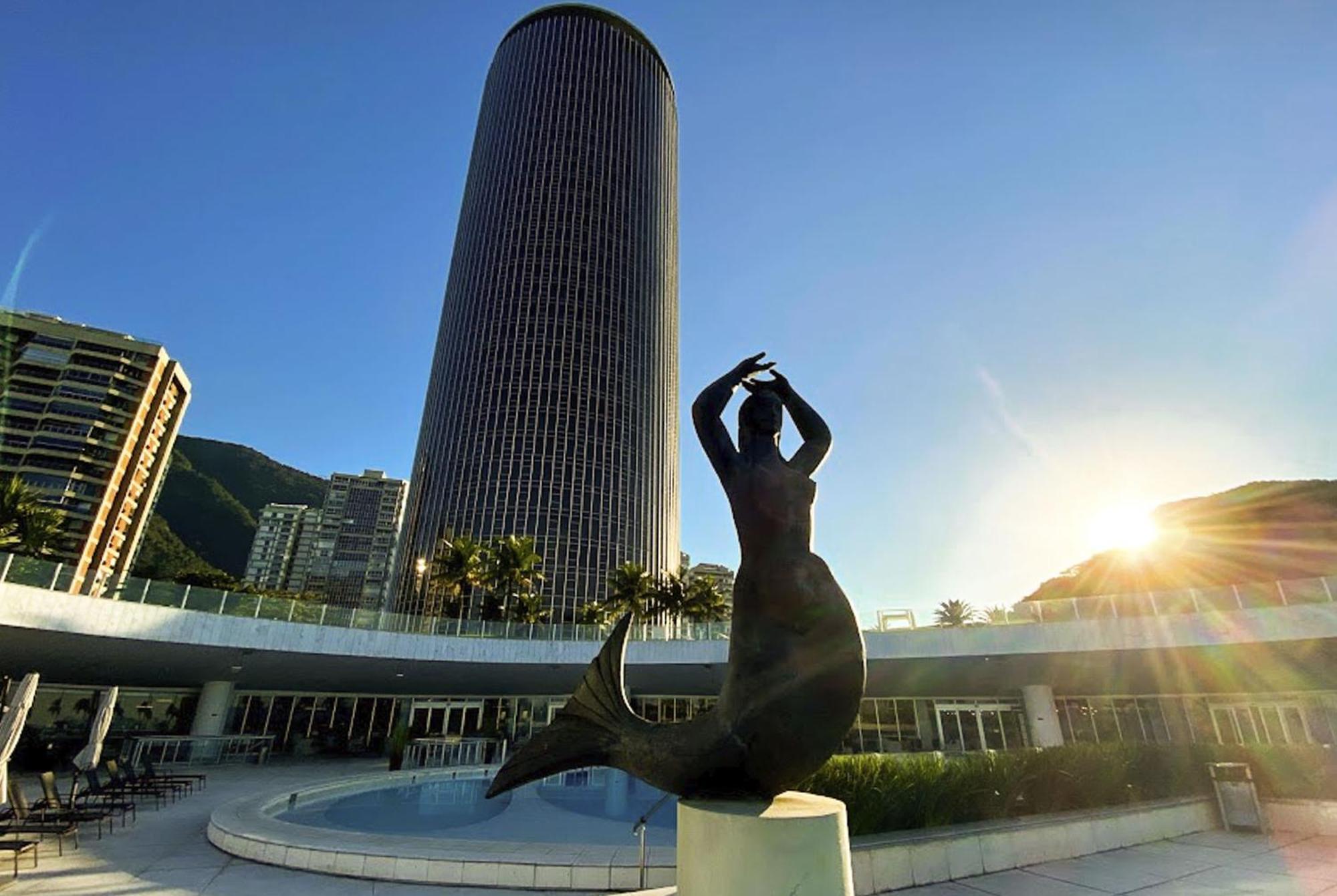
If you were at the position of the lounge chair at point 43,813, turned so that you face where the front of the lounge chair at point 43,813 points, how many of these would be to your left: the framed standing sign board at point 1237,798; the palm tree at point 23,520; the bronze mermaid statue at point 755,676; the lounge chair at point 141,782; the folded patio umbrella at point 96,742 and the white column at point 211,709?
4

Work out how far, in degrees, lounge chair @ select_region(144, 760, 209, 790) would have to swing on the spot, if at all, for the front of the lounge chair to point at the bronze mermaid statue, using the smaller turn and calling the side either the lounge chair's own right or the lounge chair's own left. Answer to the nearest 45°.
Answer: approximately 90° to the lounge chair's own right

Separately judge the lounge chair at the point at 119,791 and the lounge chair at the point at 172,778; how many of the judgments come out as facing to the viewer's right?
2

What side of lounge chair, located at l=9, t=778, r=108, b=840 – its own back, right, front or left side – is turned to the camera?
right

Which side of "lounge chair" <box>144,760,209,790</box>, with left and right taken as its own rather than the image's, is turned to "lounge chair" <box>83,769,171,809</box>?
right

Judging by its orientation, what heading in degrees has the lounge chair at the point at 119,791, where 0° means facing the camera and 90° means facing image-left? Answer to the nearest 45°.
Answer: approximately 270°

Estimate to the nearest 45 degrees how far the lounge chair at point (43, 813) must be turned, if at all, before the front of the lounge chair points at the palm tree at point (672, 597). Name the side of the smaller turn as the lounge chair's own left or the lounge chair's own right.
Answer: approximately 45° to the lounge chair's own left

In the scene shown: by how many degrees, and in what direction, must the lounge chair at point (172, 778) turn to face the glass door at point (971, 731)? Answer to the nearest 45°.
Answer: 0° — it already faces it

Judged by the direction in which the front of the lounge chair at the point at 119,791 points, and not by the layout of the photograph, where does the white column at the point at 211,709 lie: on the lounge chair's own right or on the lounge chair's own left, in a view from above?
on the lounge chair's own left

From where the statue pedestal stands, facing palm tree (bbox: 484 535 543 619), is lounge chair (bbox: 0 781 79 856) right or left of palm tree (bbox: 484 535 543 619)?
left

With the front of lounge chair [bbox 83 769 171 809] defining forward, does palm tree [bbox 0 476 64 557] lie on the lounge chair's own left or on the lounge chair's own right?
on the lounge chair's own left

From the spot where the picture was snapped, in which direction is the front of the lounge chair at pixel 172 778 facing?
facing to the right of the viewer

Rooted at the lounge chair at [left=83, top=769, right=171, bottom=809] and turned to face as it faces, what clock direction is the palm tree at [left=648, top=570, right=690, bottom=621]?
The palm tree is roughly at 11 o'clock from the lounge chair.

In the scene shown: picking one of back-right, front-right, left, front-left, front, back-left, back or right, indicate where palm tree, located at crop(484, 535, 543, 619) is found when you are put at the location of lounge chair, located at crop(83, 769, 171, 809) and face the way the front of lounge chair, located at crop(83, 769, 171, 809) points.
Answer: front-left

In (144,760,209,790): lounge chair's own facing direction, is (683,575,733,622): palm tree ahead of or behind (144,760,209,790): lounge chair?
ahead
